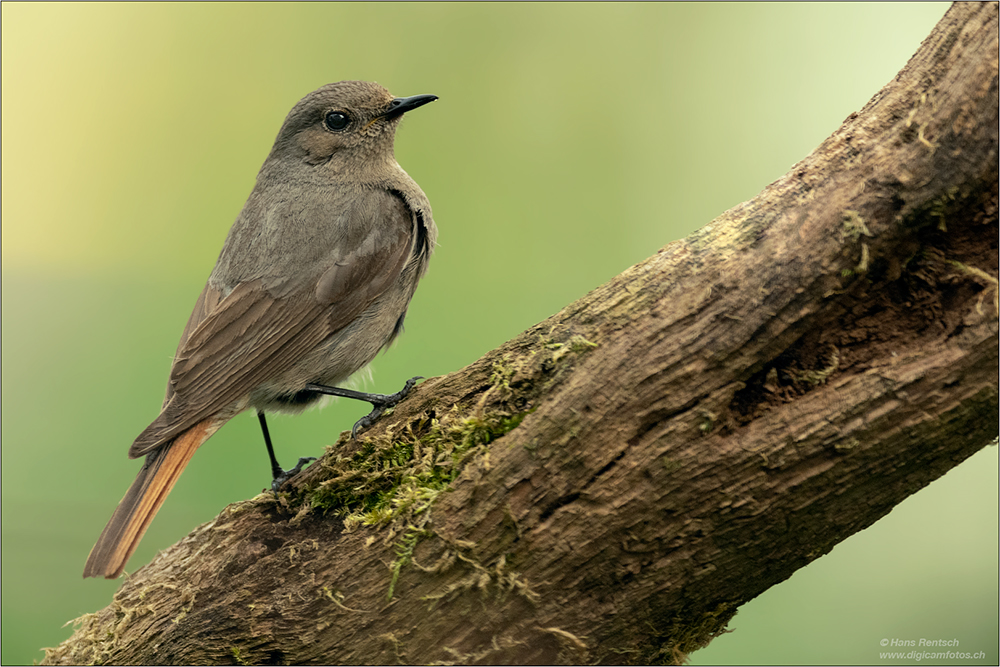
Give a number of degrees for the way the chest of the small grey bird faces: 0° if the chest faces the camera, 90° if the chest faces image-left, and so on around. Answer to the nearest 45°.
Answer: approximately 270°
